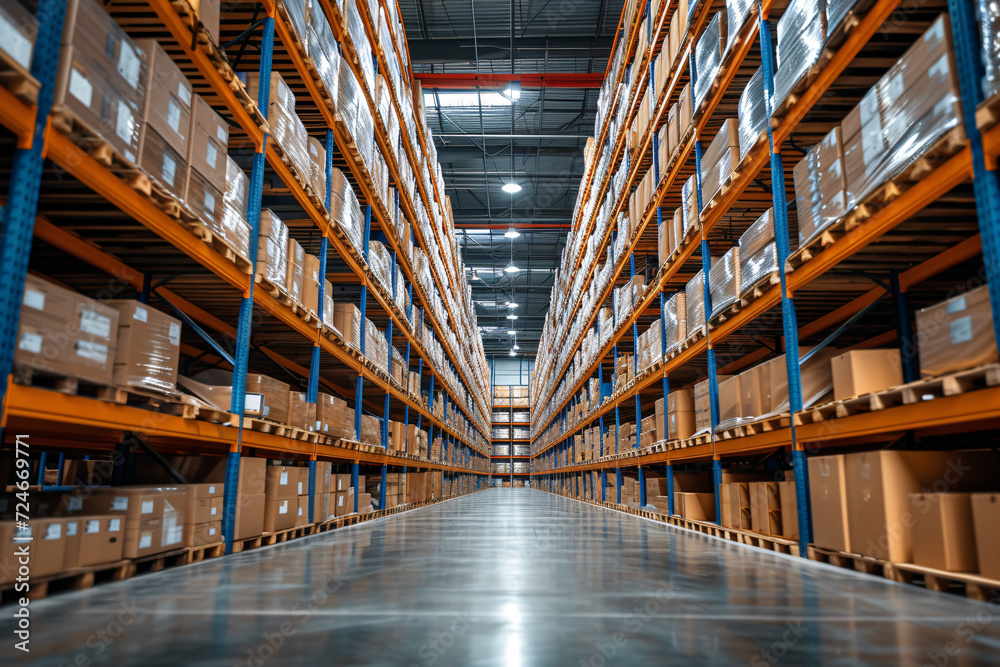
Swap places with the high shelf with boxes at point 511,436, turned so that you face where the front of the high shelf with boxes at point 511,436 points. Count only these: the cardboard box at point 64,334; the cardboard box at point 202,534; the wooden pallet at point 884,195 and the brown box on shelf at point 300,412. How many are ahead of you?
4

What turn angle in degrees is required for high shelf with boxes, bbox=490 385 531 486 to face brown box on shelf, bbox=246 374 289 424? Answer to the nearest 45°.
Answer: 0° — it already faces it

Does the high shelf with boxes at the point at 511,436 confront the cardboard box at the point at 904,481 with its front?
yes

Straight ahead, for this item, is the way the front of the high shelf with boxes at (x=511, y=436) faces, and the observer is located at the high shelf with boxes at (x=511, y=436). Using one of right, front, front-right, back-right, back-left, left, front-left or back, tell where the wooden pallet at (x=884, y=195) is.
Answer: front

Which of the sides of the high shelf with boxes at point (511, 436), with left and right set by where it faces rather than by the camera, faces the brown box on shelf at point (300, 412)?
front

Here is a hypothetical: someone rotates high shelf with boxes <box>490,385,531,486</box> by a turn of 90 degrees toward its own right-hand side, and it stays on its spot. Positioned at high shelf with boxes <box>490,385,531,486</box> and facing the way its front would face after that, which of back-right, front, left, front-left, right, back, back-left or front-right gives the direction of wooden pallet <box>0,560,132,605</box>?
left

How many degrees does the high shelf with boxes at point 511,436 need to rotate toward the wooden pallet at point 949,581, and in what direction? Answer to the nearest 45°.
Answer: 0° — it already faces it

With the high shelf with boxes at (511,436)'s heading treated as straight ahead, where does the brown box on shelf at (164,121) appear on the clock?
The brown box on shelf is roughly at 12 o'clock from the high shelf with boxes.

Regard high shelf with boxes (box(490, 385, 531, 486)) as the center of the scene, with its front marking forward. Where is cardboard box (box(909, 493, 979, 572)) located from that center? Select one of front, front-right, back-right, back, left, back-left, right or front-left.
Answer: front

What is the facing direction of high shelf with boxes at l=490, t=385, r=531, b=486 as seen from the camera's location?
facing the viewer

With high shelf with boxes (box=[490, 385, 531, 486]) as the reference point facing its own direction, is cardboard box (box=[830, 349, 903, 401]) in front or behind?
in front

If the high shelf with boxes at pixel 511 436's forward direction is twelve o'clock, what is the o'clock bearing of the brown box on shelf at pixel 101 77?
The brown box on shelf is roughly at 12 o'clock from the high shelf with boxes.

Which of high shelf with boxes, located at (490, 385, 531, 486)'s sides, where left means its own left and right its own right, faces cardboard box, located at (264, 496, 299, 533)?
front

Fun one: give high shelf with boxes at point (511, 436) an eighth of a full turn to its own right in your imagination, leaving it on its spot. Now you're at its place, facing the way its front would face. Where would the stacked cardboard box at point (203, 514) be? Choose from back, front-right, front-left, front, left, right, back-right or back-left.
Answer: front-left

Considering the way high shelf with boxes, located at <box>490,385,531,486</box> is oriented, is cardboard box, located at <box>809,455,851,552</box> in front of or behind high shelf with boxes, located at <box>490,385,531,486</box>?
in front

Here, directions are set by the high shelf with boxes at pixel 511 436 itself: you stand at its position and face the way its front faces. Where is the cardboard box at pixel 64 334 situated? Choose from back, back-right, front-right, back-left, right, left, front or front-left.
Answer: front
